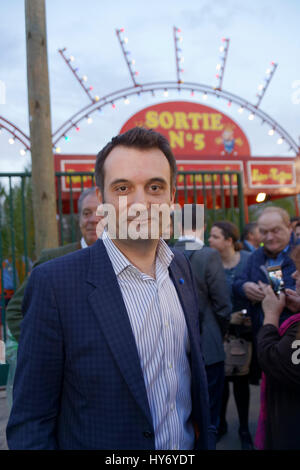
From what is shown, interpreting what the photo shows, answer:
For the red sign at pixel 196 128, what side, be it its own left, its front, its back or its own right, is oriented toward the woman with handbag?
front

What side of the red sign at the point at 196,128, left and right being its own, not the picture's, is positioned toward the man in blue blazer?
front

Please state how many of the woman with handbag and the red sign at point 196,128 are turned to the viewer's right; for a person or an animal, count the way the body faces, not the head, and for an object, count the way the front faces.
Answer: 0

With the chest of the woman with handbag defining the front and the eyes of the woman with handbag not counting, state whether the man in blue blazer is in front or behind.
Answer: in front

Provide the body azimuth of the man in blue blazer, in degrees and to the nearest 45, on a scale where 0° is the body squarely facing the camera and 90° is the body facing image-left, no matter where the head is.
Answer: approximately 315°

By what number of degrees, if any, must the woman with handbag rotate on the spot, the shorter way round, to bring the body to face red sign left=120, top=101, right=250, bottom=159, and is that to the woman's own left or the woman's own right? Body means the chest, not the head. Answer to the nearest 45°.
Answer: approximately 135° to the woman's own right

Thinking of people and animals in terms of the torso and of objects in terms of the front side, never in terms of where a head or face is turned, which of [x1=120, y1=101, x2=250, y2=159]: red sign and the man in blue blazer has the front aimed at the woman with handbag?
the red sign

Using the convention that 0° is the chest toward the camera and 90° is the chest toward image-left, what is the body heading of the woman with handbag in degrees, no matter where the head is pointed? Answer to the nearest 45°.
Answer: approximately 45°

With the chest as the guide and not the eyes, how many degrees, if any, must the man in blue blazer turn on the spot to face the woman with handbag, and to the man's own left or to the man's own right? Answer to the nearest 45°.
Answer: approximately 90° to the man's own left
